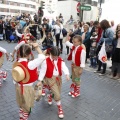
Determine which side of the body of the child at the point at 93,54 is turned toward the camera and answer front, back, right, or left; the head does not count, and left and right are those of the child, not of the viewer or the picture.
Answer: front

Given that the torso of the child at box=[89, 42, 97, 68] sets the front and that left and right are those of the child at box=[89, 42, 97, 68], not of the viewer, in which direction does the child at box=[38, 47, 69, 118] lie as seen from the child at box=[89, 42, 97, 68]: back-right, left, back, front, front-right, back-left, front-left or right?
front

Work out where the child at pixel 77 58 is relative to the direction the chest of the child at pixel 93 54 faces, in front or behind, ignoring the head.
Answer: in front

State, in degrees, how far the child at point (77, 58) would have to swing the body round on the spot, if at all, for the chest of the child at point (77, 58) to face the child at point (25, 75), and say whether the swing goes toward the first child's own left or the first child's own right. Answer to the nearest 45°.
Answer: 0° — they already face them

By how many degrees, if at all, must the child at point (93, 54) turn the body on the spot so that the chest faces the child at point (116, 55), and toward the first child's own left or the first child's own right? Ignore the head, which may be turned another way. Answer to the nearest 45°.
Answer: approximately 45° to the first child's own left

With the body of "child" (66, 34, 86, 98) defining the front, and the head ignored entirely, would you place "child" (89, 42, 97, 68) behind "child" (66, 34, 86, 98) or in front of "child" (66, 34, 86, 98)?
behind

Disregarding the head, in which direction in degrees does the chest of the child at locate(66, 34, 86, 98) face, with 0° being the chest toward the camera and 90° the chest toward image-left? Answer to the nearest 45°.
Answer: approximately 45°

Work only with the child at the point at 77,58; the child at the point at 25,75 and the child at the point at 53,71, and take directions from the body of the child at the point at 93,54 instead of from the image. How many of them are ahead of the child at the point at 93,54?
3

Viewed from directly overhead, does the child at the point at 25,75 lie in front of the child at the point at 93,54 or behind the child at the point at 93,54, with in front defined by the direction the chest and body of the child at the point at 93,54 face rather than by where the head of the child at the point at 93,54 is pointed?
in front

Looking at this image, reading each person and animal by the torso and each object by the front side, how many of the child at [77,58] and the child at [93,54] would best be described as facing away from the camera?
0
